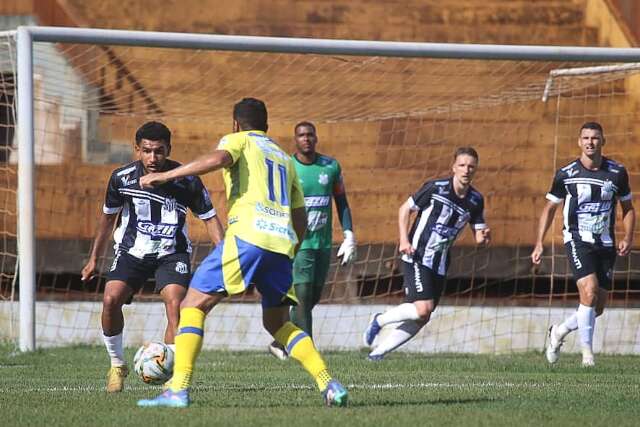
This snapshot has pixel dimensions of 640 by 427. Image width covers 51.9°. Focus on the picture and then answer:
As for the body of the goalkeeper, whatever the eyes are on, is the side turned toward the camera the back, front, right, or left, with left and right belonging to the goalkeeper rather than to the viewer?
front

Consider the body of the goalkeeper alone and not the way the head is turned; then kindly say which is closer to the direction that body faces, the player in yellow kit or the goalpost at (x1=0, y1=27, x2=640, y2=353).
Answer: the player in yellow kit

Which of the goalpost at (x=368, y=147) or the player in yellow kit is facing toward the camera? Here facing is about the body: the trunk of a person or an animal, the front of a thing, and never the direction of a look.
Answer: the goalpost

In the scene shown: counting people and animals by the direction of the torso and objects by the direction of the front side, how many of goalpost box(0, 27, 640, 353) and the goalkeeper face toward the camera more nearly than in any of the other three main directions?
2

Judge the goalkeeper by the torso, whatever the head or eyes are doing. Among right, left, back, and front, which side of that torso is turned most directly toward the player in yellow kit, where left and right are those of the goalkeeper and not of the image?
front

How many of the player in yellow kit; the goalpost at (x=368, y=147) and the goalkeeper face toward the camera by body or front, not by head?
2

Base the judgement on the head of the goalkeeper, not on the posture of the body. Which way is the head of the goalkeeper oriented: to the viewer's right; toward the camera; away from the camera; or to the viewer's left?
toward the camera

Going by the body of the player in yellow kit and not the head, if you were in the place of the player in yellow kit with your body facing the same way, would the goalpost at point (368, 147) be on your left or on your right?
on your right

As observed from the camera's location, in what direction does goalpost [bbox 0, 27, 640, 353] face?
facing the viewer

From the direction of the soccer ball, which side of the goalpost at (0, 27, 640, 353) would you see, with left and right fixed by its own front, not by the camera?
front

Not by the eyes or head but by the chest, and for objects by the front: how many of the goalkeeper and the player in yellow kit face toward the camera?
1

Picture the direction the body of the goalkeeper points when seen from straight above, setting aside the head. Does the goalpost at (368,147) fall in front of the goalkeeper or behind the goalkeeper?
behind

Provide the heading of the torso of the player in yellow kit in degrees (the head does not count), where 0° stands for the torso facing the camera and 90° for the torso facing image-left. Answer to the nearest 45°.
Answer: approximately 135°

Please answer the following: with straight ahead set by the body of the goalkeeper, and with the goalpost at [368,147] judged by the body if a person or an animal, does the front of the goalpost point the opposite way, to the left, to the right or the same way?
the same way
